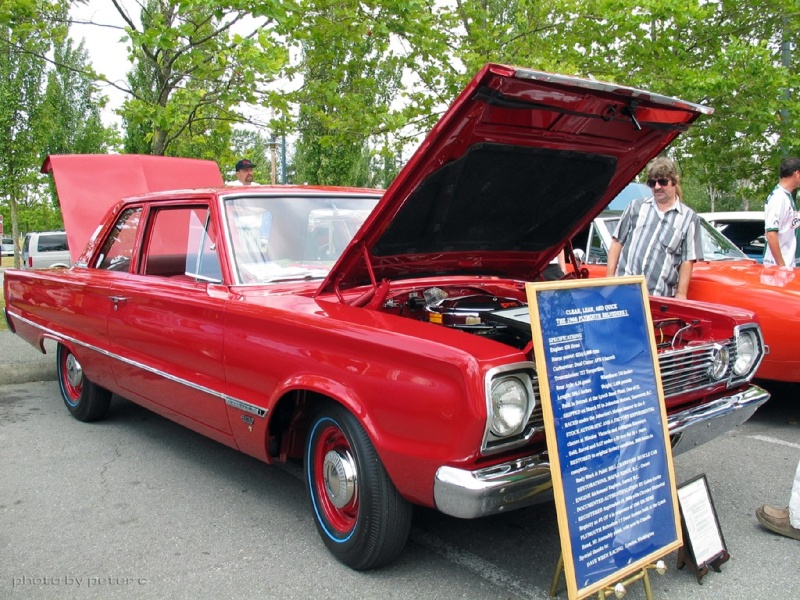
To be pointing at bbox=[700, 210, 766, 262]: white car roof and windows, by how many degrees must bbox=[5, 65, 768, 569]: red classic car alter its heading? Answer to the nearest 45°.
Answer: approximately 90° to its left

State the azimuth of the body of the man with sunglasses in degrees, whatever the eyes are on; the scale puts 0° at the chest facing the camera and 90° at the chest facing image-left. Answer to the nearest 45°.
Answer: approximately 45°

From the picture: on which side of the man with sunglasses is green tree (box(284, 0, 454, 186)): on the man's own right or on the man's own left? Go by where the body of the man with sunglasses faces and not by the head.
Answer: on the man's own right

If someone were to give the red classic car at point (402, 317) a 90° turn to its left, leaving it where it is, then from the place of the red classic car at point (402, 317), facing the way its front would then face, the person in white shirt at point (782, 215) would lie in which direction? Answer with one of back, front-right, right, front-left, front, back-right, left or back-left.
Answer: front

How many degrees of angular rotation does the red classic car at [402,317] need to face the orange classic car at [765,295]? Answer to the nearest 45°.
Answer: approximately 90° to its left

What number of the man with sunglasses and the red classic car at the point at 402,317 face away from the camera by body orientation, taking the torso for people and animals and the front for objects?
0

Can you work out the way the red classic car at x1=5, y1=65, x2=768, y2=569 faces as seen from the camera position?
facing the viewer and to the right of the viewer

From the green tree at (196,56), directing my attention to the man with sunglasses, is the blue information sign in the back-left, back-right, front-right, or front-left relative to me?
front-right
